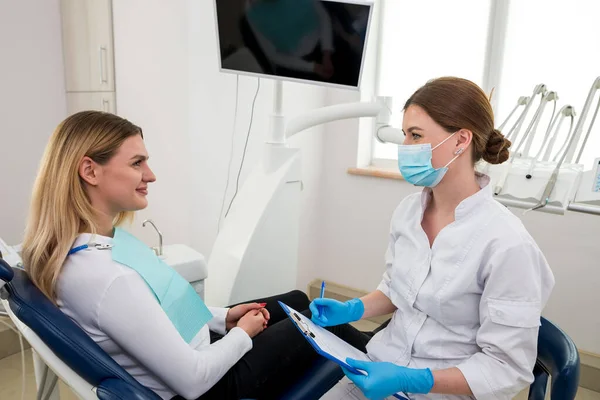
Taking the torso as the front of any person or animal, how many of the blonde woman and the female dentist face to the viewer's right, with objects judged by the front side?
1

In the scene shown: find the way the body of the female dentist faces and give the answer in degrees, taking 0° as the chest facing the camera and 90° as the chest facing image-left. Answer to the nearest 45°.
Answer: approximately 45°

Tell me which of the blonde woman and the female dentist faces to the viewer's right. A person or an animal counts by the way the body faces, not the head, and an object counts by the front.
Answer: the blonde woman

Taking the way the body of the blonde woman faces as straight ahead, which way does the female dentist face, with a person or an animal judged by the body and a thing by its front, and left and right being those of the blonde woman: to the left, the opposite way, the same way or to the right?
the opposite way

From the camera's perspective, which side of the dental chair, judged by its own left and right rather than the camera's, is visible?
right

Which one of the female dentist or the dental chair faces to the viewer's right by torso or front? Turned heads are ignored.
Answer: the dental chair

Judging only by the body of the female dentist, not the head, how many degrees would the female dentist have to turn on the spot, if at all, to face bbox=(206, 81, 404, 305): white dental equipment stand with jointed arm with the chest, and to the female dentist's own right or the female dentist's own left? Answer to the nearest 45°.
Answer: approximately 90° to the female dentist's own right

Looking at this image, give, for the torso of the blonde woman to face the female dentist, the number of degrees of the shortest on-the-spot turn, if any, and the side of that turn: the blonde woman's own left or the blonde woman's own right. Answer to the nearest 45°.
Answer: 0° — they already face them

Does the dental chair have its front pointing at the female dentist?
yes

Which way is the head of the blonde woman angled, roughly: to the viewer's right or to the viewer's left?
to the viewer's right

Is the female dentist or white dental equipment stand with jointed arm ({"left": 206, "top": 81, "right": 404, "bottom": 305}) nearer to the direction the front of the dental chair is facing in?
the female dentist

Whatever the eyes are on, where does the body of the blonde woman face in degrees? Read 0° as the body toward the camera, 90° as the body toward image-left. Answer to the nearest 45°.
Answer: approximately 270°

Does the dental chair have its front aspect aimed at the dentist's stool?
yes
